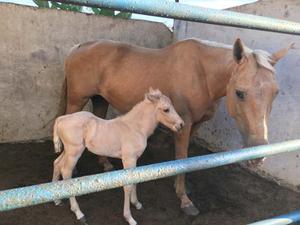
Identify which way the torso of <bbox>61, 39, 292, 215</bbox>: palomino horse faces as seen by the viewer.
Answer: to the viewer's right

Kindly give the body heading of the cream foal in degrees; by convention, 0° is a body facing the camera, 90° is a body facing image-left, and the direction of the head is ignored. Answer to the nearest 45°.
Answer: approximately 270°
